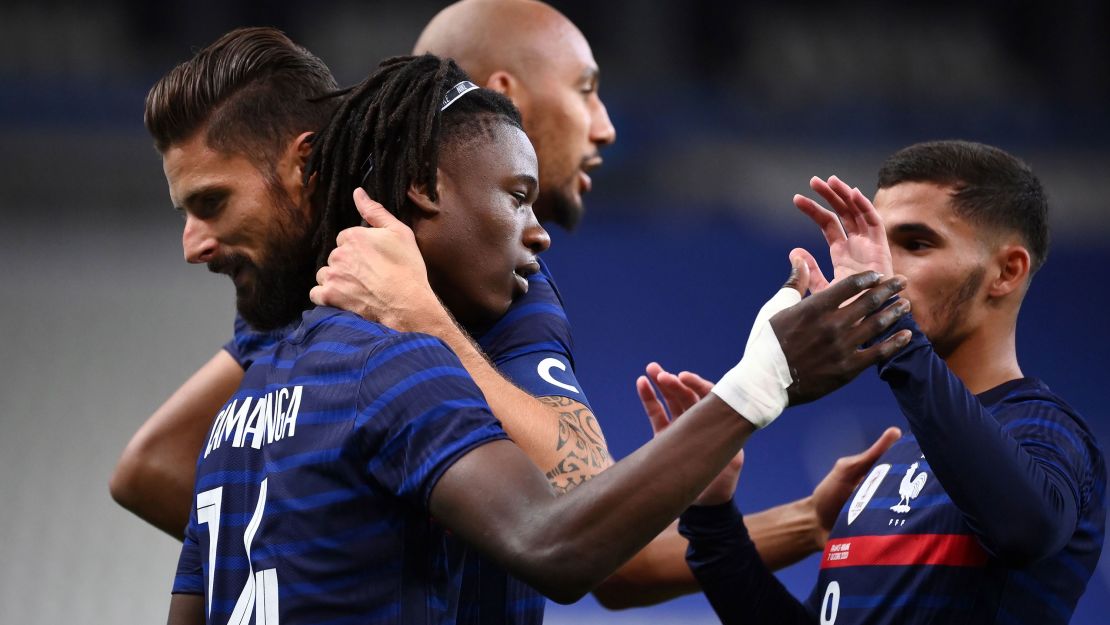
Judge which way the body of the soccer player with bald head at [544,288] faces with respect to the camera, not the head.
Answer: to the viewer's right

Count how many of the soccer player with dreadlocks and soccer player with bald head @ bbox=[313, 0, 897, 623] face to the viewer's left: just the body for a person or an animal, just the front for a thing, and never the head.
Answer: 0

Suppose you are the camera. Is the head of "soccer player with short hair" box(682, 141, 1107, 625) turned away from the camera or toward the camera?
toward the camera

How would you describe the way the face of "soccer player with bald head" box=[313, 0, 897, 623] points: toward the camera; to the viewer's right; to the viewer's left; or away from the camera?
to the viewer's right

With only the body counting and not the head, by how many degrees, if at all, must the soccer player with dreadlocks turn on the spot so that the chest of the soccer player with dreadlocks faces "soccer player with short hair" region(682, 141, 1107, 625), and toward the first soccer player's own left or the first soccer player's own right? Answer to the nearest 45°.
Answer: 0° — they already face them

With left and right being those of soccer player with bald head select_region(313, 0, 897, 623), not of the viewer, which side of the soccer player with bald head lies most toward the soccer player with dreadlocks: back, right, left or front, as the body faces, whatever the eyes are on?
right

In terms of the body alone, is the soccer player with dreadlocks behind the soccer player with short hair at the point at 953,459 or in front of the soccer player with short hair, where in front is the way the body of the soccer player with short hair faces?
in front

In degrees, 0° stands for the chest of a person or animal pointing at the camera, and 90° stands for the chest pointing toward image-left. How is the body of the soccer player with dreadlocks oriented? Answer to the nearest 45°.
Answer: approximately 225°
